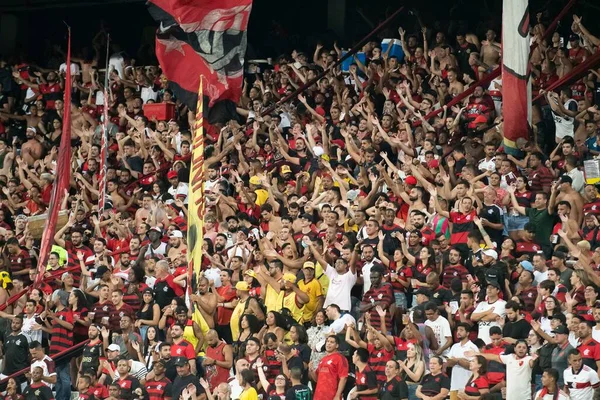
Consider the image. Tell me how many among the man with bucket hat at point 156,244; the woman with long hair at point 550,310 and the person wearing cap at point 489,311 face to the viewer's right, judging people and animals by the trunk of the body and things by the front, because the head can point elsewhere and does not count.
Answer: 0

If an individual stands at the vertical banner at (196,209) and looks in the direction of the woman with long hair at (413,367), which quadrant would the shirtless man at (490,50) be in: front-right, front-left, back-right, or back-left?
front-left

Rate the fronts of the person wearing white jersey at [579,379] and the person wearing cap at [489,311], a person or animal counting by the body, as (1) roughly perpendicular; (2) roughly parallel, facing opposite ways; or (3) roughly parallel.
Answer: roughly parallel

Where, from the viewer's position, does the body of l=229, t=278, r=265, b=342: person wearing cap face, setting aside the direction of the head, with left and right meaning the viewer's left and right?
facing the viewer and to the left of the viewer

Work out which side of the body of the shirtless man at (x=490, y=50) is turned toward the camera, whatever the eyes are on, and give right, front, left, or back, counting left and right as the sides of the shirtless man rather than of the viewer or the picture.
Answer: front

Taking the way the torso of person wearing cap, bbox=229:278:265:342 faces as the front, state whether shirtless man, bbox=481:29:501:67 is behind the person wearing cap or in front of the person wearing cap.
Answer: behind

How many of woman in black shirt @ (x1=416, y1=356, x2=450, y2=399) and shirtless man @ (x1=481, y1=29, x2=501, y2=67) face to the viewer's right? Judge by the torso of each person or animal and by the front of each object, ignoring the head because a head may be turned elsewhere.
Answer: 0

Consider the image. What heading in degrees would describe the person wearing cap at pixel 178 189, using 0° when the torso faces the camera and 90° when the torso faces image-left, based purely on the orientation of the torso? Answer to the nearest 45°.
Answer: approximately 45°

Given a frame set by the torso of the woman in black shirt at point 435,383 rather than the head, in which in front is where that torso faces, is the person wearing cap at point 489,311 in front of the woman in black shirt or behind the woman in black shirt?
behind

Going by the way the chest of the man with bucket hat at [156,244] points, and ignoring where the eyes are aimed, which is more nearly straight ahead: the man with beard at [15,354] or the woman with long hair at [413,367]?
the man with beard

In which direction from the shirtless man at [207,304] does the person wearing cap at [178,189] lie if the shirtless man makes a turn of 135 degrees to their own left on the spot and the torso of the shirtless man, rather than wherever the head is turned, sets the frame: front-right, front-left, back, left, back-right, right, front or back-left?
left

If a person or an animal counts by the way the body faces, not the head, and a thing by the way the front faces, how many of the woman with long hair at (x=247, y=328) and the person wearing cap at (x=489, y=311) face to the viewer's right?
0

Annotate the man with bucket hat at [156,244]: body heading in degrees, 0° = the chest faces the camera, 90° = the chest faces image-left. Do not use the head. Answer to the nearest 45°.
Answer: approximately 45°
